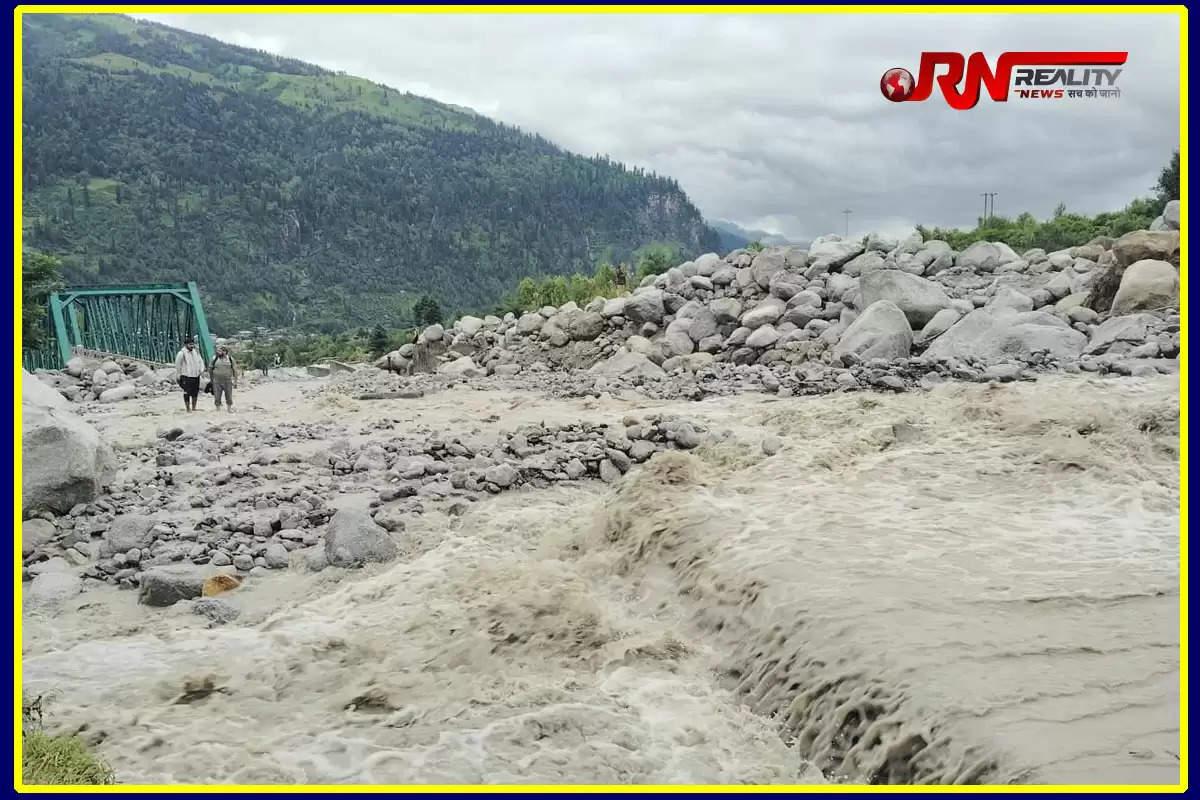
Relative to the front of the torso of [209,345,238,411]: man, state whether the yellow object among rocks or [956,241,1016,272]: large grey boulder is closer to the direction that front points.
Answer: the yellow object among rocks

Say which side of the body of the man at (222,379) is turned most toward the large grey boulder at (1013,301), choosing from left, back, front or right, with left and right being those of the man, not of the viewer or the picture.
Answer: left

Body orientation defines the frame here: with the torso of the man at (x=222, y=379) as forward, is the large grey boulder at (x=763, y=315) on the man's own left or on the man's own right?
on the man's own left

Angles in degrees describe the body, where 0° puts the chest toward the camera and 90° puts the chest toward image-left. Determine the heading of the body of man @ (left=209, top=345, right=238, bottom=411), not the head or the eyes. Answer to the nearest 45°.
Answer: approximately 0°

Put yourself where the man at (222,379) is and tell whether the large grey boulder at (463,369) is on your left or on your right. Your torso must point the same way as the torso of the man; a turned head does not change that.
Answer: on your left

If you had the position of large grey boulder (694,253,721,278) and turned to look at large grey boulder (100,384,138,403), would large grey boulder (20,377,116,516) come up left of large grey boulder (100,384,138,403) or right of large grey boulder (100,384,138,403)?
left

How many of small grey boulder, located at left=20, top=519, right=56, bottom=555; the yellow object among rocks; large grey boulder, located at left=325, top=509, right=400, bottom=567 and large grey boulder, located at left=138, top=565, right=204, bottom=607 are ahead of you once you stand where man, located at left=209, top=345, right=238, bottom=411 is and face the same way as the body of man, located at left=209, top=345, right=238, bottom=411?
4

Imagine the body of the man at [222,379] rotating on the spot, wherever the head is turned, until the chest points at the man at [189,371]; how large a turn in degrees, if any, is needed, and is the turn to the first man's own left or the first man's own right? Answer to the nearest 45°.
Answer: approximately 45° to the first man's own right

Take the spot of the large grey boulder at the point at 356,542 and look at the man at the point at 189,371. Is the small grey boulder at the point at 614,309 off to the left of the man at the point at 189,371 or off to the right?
right

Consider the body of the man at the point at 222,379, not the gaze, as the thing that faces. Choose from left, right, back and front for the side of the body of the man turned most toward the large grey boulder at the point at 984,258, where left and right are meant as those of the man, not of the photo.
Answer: left

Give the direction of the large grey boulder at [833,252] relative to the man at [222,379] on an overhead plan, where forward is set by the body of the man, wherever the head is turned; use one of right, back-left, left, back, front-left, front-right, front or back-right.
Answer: left

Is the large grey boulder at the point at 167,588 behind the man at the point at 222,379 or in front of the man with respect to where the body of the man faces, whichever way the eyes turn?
in front

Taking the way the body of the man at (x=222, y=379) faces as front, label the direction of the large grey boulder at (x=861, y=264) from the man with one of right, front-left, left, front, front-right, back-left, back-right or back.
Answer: left
